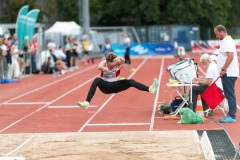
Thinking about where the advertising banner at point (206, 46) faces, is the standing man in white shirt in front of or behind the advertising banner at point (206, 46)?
in front

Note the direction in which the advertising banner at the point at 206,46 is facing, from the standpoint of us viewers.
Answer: facing the viewer

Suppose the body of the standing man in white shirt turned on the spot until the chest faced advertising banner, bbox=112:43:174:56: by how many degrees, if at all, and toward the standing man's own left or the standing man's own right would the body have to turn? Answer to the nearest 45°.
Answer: approximately 90° to the standing man's own right

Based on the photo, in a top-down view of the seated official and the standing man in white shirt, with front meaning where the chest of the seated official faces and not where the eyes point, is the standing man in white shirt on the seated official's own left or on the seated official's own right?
on the seated official's own left

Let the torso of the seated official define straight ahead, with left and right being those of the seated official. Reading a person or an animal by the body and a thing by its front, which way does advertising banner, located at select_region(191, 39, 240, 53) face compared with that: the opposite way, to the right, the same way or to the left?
to the left

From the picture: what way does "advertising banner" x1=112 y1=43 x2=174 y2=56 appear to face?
toward the camera

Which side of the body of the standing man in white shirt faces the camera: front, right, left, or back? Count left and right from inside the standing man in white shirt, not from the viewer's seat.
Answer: left

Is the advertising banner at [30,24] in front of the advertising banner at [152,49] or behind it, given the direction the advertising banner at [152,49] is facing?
in front

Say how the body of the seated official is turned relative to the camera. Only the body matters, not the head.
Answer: to the viewer's left

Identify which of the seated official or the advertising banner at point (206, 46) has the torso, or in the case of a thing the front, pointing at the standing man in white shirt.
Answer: the advertising banner

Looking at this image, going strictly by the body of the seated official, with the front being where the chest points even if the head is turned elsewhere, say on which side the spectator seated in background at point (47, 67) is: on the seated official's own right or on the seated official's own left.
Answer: on the seated official's own right

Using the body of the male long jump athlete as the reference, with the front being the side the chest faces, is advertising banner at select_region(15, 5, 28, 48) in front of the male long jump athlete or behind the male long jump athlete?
behind

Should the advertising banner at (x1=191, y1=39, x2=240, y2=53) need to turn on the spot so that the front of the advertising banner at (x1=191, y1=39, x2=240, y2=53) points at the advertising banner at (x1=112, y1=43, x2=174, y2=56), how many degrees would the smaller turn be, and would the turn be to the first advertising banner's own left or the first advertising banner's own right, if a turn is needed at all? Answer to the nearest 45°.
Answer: approximately 45° to the first advertising banner's own right

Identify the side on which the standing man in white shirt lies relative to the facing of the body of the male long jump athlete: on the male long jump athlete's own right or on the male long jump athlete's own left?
on the male long jump athlete's own left

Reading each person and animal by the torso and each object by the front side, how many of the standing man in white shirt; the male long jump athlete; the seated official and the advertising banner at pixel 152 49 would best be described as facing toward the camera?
2
